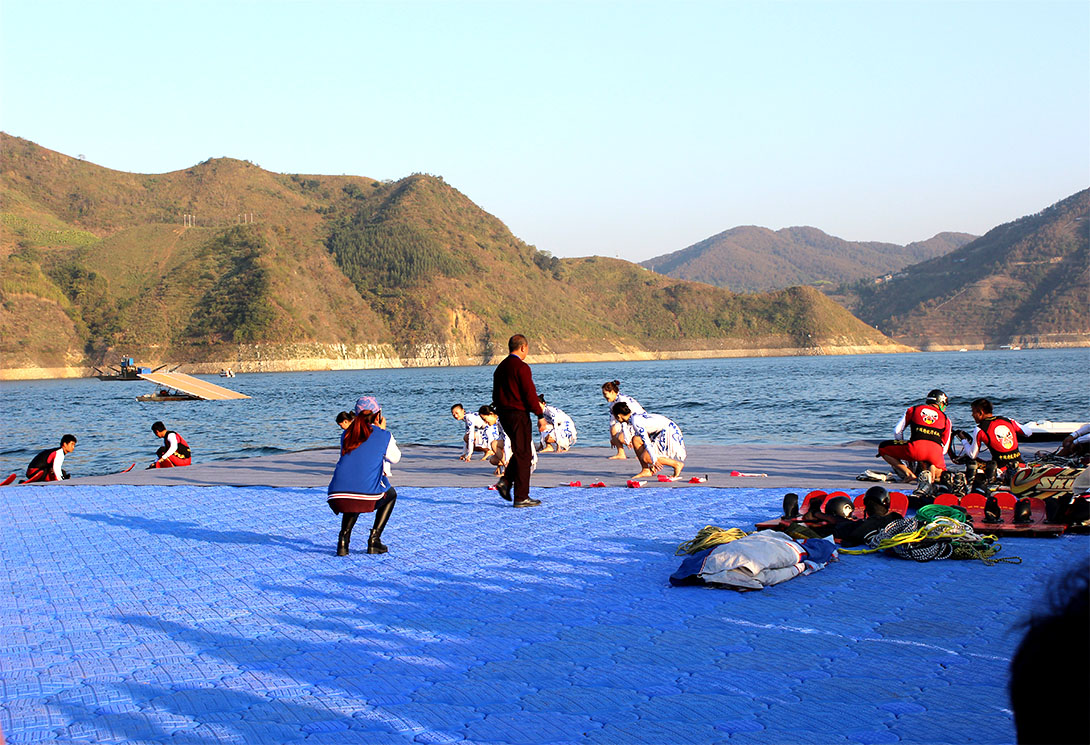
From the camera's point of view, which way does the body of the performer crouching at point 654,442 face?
to the viewer's left

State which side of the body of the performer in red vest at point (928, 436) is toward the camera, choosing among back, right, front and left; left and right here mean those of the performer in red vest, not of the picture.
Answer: back

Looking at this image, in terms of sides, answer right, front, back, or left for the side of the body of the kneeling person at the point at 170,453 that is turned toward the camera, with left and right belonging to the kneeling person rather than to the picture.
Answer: left

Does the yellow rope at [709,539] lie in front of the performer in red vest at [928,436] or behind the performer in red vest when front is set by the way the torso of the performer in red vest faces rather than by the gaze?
behind

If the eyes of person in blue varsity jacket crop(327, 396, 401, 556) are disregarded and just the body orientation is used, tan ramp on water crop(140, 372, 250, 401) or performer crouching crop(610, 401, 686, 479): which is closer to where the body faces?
the performer crouching

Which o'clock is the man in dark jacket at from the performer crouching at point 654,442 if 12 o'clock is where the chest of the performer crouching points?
The man in dark jacket is roughly at 10 o'clock from the performer crouching.

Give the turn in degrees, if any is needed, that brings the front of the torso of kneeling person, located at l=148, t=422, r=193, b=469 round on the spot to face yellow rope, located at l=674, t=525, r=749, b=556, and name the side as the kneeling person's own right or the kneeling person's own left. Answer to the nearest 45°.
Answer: approximately 90° to the kneeling person's own left

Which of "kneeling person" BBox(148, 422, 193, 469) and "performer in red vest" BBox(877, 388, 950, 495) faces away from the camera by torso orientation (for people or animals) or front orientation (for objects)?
the performer in red vest
